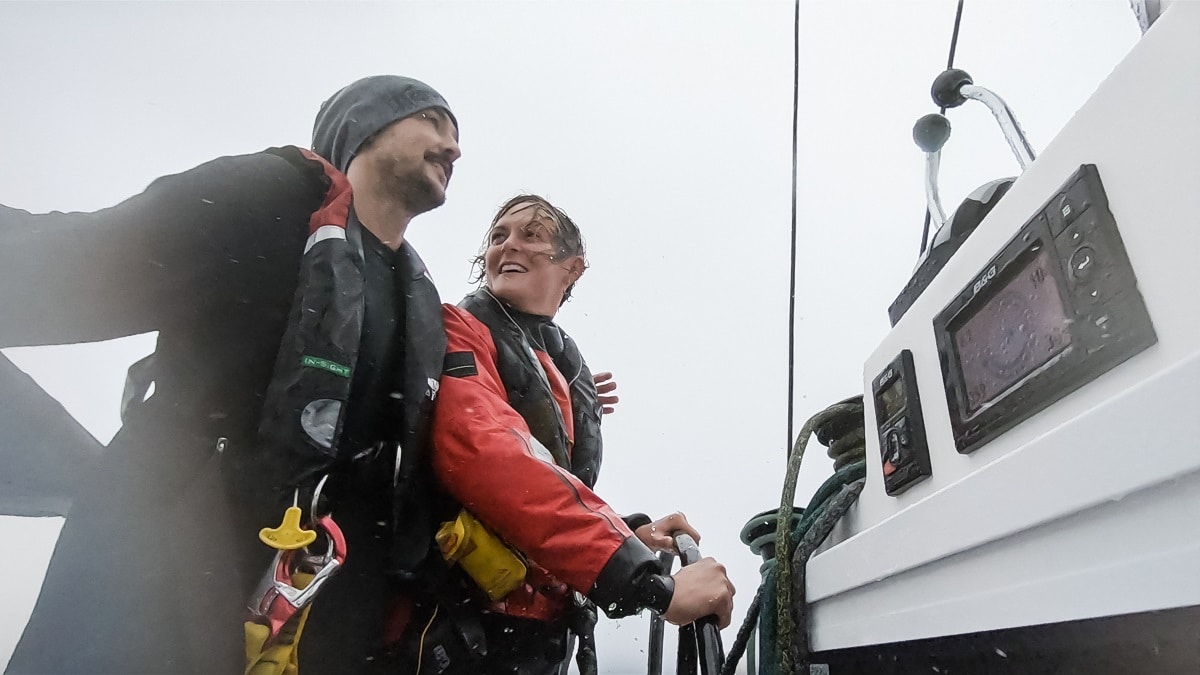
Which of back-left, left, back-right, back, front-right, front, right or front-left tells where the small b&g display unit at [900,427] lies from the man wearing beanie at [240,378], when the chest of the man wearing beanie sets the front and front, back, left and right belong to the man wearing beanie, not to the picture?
front

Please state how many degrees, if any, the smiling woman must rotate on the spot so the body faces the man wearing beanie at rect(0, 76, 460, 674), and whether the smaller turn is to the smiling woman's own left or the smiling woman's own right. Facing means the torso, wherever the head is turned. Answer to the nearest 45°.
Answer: approximately 90° to the smiling woman's own right

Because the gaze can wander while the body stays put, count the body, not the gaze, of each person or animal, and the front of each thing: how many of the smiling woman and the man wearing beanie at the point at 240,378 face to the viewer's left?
0

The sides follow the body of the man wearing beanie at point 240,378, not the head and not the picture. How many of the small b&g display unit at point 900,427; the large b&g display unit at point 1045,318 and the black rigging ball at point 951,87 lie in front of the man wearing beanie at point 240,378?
3

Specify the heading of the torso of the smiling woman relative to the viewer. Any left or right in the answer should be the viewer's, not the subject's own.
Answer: facing the viewer and to the right of the viewer

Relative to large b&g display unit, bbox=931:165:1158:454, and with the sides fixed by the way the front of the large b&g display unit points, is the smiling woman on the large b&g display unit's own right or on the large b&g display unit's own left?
on the large b&g display unit's own right

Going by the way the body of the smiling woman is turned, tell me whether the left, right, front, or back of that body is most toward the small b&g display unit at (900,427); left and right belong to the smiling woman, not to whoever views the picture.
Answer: front

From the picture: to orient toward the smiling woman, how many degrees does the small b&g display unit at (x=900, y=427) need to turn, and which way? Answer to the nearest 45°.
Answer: approximately 45° to its right

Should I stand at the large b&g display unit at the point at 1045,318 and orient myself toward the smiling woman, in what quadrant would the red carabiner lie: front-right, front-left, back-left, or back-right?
front-left

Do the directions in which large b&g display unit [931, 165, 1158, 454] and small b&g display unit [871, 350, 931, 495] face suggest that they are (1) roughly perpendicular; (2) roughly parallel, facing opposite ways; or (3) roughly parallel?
roughly parallel

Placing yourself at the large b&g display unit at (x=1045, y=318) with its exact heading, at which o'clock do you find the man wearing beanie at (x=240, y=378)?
The man wearing beanie is roughly at 1 o'clock from the large b&g display unit.

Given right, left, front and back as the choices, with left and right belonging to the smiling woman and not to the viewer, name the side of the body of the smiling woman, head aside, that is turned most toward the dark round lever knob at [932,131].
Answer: front
